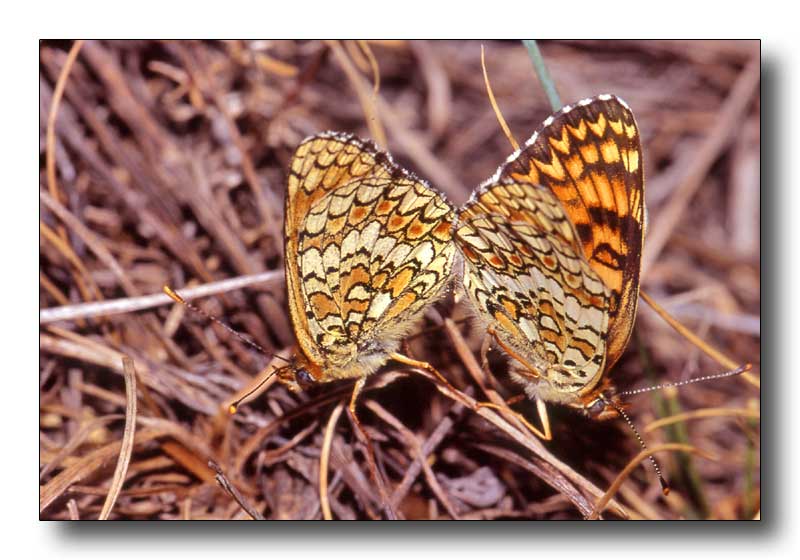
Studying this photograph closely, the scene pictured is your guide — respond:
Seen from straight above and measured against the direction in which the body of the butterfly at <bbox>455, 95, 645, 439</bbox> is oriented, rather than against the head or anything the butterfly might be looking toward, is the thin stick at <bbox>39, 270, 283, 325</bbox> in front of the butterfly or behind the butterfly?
behind

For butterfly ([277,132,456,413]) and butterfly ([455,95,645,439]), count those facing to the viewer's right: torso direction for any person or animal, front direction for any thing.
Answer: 1

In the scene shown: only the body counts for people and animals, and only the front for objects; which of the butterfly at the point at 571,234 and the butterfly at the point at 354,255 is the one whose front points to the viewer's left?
the butterfly at the point at 354,255

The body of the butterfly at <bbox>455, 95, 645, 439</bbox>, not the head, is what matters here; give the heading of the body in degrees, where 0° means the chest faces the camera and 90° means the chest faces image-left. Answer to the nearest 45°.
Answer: approximately 270°

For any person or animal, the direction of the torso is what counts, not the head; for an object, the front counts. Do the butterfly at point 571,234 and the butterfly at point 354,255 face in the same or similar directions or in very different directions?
very different directions

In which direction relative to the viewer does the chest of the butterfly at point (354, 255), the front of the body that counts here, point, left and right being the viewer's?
facing to the left of the viewer
